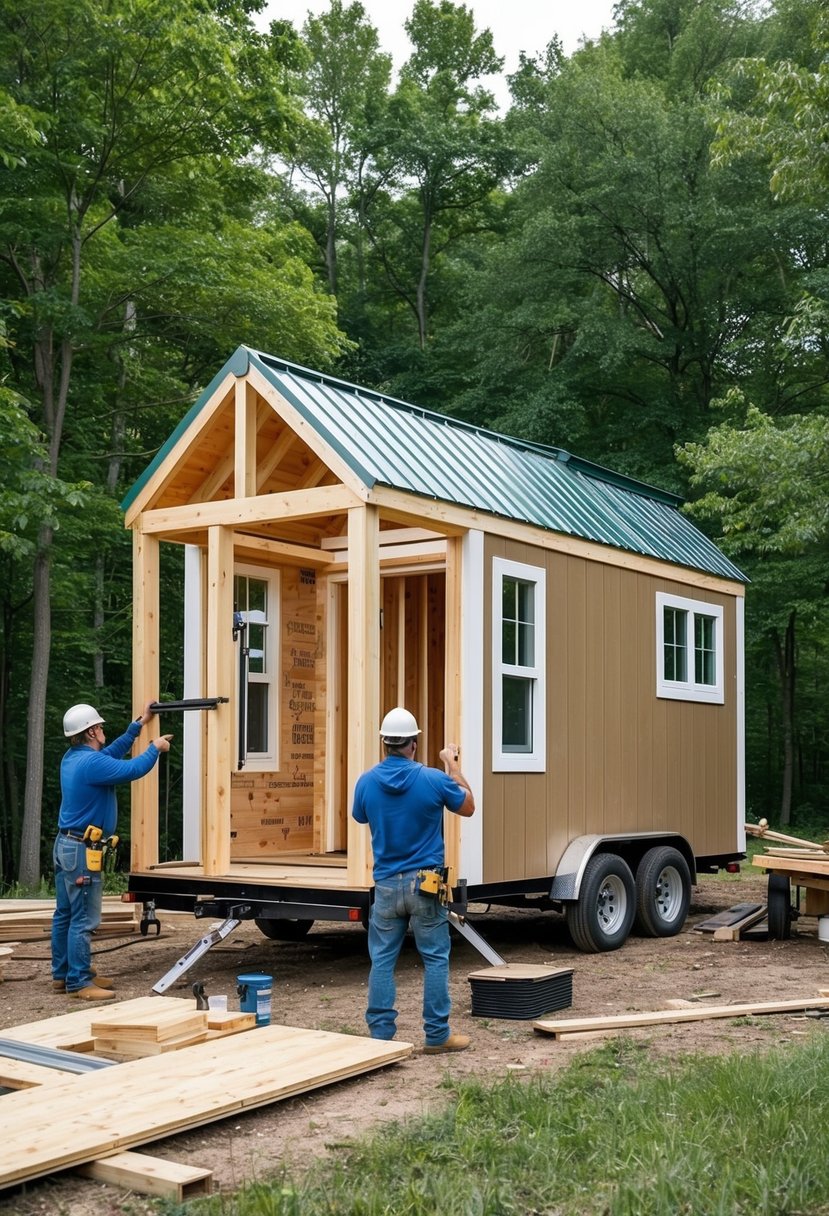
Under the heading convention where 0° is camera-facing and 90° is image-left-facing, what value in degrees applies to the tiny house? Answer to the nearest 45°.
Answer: approximately 45°

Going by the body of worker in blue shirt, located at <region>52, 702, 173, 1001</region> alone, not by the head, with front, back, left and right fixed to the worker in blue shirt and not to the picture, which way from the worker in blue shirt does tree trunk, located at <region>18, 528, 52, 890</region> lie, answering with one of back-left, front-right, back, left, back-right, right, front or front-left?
left

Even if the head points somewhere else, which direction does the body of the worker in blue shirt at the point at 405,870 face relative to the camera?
away from the camera

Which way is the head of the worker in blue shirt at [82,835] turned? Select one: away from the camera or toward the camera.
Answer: away from the camera

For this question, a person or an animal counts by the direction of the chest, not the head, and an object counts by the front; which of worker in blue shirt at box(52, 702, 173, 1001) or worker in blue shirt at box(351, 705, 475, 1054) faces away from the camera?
worker in blue shirt at box(351, 705, 475, 1054)

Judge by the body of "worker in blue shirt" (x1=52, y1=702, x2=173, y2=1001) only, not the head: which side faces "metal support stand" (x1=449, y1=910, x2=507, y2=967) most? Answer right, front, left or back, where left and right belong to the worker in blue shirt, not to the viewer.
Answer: front

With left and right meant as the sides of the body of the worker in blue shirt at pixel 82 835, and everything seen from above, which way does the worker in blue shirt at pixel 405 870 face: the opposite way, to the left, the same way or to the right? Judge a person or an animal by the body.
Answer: to the left

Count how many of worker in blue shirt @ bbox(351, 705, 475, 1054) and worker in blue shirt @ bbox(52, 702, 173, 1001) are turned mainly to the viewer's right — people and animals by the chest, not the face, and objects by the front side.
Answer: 1

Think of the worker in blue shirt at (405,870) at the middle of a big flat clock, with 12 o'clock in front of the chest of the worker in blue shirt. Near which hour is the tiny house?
The tiny house is roughly at 12 o'clock from the worker in blue shirt.

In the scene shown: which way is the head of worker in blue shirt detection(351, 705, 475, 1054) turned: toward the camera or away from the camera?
away from the camera

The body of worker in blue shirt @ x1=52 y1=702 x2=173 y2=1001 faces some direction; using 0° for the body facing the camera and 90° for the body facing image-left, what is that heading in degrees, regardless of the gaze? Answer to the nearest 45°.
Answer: approximately 270°

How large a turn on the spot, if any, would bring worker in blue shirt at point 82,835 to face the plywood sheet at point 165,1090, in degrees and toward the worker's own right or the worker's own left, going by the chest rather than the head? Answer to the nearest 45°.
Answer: approximately 90° to the worker's own right
